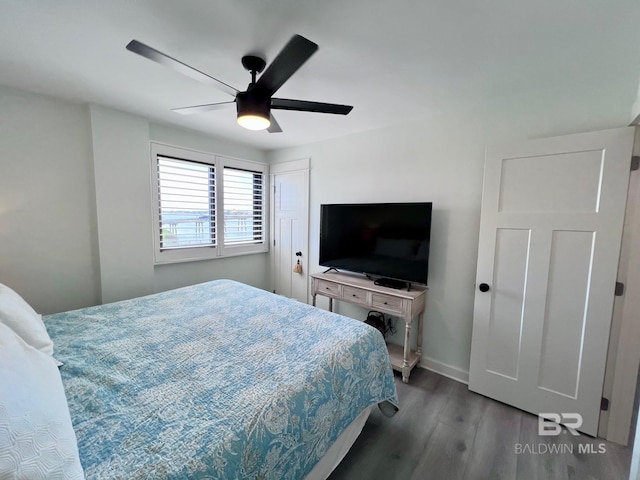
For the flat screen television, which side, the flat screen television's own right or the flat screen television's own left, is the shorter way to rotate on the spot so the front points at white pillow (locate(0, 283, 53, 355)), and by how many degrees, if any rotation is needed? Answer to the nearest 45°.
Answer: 0° — it already faces it

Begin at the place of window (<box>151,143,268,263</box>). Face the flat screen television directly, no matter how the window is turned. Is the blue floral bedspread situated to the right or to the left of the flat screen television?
right

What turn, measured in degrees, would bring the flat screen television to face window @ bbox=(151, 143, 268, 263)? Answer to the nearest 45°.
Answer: approximately 45° to its right

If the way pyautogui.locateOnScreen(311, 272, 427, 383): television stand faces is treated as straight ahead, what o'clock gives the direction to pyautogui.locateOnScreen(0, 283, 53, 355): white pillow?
The white pillow is roughly at 12 o'clock from the television stand.

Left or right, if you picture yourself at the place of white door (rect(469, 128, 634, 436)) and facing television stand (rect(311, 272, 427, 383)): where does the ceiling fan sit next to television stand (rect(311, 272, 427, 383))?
left

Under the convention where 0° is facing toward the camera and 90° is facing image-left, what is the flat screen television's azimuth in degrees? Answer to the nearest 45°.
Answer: approximately 45°

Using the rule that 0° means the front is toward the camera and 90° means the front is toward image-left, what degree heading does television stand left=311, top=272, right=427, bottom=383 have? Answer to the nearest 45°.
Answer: approximately 45°

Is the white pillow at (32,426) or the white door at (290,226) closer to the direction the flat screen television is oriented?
the white pillow
